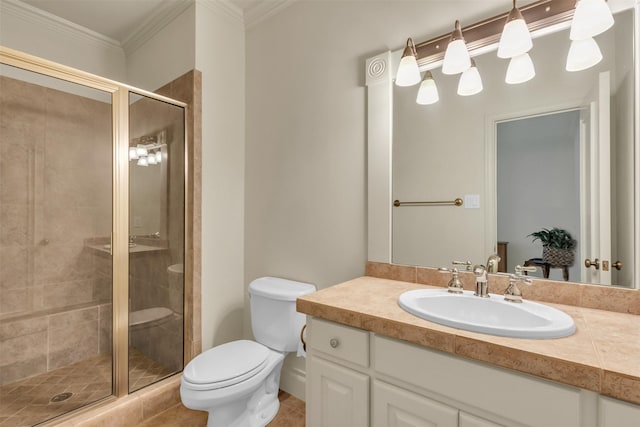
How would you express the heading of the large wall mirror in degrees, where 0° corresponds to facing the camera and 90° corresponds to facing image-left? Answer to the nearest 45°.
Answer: approximately 45°

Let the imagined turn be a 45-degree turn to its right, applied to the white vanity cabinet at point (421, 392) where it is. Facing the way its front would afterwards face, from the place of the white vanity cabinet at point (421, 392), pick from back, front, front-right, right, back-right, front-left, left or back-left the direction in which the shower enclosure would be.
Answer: front

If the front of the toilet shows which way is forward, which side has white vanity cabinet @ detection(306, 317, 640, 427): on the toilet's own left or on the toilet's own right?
on the toilet's own left

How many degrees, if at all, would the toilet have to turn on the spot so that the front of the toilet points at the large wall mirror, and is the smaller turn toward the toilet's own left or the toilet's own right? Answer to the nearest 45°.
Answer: approximately 90° to the toilet's own left

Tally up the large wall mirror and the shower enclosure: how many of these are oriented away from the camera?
0

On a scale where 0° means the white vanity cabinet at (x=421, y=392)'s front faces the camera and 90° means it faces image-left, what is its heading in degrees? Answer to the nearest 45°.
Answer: approximately 45°

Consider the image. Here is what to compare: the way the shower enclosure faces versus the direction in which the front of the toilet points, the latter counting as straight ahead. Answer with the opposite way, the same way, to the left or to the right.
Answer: to the left

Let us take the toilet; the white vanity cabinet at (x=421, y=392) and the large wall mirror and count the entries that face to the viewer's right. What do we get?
0

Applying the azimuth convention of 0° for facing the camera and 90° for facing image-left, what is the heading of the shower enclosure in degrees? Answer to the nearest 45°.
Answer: approximately 315°

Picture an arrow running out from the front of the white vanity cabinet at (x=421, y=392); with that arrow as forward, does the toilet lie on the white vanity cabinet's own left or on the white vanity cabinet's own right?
on the white vanity cabinet's own right

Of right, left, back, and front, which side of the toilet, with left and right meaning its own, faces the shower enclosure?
right
